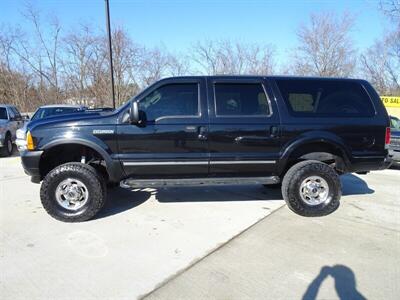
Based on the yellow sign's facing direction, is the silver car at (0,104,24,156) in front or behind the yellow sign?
in front

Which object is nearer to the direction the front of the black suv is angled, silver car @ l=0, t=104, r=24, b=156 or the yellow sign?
the silver car

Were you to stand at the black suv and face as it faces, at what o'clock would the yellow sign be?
The yellow sign is roughly at 4 o'clock from the black suv.

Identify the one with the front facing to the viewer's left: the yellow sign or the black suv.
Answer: the black suv

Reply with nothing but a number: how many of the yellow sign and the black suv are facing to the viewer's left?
1

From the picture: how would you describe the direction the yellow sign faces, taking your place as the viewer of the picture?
facing the viewer

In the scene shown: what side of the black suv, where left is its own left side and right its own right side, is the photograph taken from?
left

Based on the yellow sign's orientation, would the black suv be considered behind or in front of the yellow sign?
in front

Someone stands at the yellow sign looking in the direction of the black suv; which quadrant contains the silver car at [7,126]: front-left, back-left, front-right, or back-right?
front-right

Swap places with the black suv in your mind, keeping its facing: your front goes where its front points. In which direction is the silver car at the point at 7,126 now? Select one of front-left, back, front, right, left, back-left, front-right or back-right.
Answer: front-right
